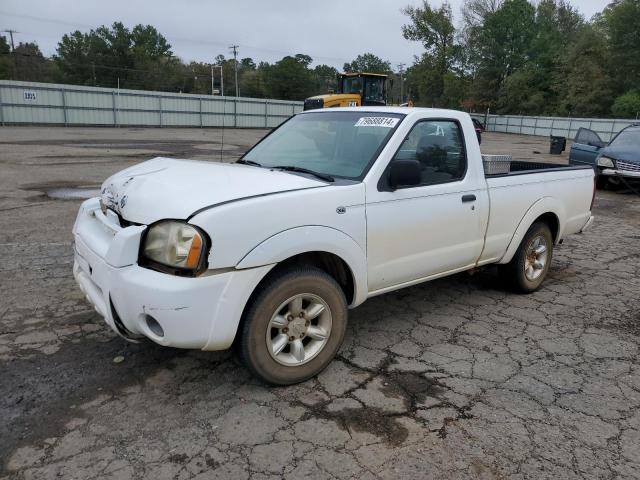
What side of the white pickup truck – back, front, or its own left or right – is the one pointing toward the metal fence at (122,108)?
right

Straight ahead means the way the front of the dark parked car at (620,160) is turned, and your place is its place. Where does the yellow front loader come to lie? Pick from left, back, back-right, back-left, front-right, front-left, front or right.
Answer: back-right

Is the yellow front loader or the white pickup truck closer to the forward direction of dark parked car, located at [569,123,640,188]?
the white pickup truck

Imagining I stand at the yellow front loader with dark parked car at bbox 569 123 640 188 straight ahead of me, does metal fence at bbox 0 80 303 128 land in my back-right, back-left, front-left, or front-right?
back-right

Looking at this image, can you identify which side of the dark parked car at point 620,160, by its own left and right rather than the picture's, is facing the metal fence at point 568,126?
back

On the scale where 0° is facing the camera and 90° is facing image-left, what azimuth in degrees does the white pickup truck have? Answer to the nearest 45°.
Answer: approximately 45°

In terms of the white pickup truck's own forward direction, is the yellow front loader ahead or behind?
behind

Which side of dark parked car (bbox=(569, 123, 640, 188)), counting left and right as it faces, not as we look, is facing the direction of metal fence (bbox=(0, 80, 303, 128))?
right

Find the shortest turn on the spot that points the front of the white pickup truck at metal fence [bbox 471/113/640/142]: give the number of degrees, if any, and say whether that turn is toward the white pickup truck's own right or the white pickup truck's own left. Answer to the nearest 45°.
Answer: approximately 180°

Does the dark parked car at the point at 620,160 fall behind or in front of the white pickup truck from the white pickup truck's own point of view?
behind
